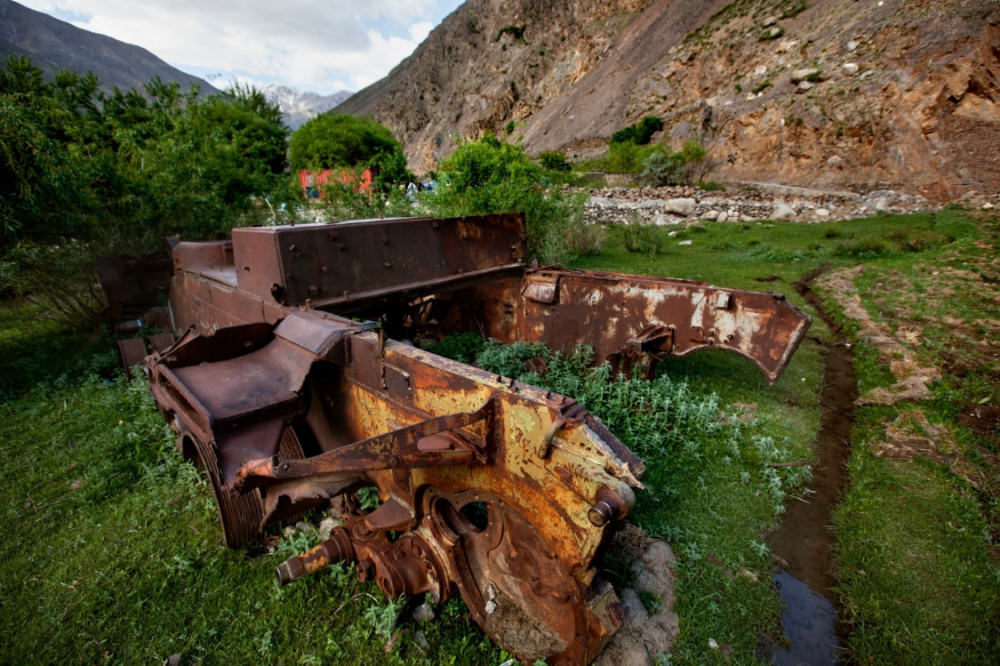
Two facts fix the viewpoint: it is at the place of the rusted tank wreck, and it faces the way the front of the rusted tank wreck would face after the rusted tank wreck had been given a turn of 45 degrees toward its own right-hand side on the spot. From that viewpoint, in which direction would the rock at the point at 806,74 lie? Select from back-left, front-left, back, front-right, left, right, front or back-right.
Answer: back-left

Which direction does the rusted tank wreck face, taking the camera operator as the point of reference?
facing the viewer and to the right of the viewer

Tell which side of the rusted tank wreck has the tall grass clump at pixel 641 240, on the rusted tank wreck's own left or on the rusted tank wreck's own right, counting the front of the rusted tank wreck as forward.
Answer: on the rusted tank wreck's own left

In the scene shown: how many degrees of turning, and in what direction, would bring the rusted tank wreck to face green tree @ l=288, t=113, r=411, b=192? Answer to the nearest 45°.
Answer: approximately 135° to its left

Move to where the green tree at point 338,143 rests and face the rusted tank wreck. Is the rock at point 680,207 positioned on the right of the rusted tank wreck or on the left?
left

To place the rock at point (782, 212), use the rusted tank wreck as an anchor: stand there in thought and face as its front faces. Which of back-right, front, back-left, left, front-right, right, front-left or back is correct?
left
